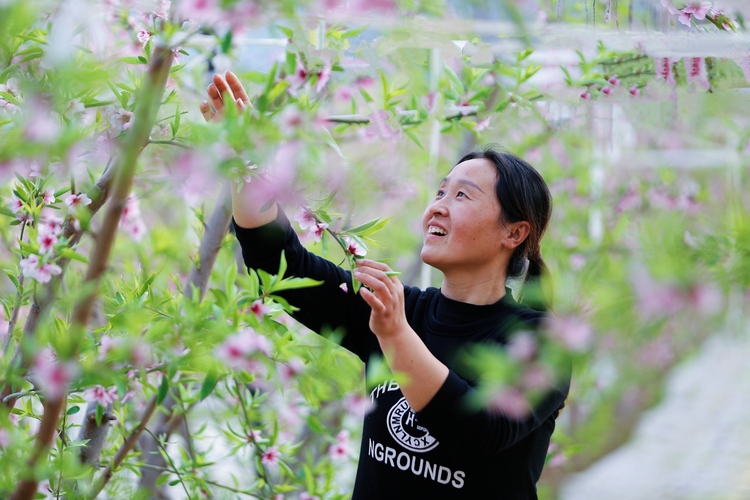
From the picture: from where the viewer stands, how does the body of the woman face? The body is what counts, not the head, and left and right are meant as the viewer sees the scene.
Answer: facing the viewer and to the left of the viewer
